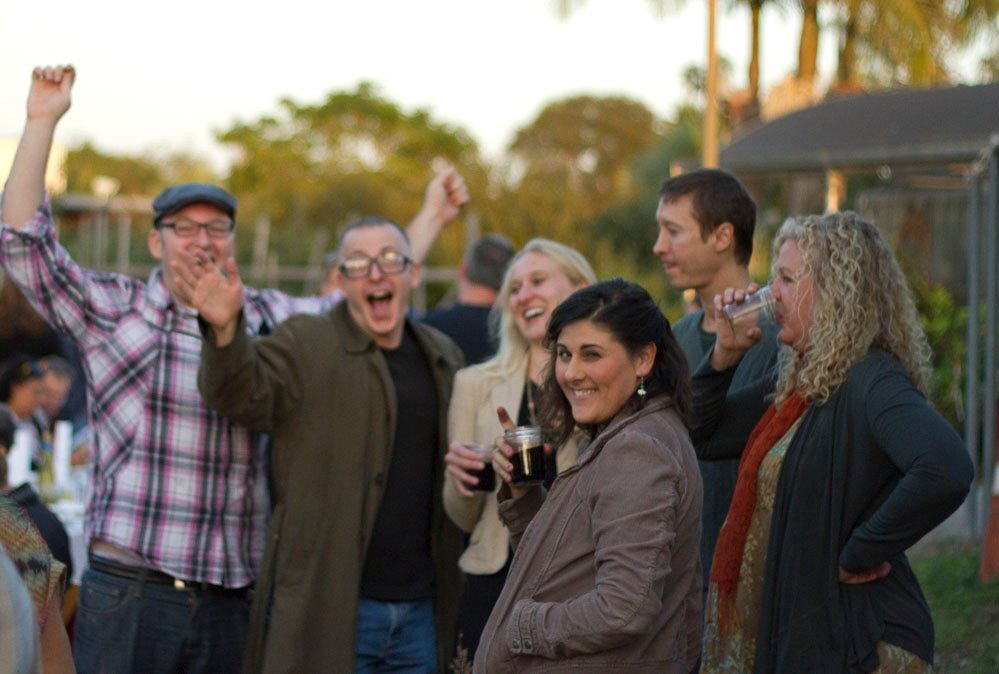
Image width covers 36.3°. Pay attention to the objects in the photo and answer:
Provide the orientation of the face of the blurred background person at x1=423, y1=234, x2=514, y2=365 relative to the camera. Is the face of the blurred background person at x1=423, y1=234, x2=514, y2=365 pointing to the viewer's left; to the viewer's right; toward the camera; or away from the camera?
away from the camera

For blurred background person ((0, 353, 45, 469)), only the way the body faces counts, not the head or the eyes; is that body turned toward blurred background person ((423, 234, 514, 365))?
yes

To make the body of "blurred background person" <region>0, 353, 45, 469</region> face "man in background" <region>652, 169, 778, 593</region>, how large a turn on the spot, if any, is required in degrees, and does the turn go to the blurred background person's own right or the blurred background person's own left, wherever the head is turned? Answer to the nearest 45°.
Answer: approximately 45° to the blurred background person's own right

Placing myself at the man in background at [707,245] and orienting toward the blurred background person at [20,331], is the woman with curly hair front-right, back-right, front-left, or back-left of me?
back-left

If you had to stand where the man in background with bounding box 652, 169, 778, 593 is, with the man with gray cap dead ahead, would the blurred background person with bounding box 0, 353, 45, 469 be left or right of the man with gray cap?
right

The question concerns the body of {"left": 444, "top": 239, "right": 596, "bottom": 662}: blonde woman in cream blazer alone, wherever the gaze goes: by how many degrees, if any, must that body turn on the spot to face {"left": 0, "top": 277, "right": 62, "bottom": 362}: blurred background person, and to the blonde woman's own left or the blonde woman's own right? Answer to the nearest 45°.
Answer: approximately 135° to the blonde woman's own right

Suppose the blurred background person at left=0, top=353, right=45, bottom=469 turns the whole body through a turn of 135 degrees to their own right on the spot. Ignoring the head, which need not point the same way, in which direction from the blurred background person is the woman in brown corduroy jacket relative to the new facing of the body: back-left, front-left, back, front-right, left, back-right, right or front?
left

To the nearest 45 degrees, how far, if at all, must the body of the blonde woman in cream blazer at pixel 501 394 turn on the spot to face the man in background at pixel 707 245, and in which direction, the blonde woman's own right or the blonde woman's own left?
approximately 90° to the blonde woman's own left

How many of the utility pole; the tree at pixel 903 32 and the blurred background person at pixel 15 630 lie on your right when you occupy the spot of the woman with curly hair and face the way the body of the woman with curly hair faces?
2

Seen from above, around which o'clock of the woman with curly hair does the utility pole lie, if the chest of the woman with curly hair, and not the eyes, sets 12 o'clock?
The utility pole is roughly at 3 o'clock from the woman with curly hair.

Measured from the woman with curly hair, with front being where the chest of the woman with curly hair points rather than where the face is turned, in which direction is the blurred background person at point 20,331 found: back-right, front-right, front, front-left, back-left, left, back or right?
front-right

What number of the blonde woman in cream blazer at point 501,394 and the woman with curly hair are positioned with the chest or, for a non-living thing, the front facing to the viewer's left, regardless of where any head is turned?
1

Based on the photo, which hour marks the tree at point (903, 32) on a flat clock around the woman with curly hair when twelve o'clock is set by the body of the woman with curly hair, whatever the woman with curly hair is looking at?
The tree is roughly at 3 o'clock from the woman with curly hair.

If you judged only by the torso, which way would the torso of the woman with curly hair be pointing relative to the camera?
to the viewer's left

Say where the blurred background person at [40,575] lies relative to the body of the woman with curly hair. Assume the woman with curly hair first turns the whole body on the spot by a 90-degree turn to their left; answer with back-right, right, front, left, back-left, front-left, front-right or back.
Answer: back-right

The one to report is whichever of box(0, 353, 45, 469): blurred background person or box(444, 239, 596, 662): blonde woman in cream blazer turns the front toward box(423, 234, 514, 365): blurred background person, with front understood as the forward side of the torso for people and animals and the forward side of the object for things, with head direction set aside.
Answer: box(0, 353, 45, 469): blurred background person

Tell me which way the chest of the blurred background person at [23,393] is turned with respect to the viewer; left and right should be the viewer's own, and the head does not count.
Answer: facing the viewer and to the right of the viewer
